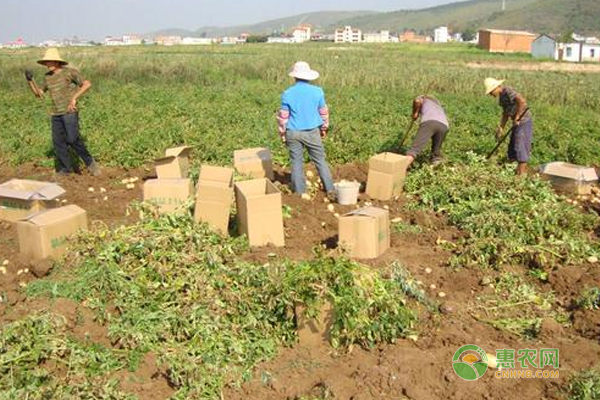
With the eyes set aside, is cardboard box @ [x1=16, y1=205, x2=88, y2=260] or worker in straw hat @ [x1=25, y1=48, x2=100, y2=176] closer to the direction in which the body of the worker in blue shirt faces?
the worker in straw hat

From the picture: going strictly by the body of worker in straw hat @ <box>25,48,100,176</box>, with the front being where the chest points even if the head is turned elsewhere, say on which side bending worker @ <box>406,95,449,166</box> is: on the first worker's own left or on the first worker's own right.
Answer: on the first worker's own left

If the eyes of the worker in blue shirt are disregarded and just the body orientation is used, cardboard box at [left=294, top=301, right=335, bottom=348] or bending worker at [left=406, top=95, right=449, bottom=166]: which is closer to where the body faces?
the bending worker

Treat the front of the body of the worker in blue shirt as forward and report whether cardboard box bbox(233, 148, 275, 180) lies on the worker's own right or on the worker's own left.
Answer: on the worker's own left

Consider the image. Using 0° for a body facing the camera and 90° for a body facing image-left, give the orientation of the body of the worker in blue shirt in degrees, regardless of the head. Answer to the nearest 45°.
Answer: approximately 180°

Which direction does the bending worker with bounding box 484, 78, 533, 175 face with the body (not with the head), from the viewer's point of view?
to the viewer's left

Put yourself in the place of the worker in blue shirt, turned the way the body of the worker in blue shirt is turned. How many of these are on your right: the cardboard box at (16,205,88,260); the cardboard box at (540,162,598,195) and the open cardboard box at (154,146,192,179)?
1

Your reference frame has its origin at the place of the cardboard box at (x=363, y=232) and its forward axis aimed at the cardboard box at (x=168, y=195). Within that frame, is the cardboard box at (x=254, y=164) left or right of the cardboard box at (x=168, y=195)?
right

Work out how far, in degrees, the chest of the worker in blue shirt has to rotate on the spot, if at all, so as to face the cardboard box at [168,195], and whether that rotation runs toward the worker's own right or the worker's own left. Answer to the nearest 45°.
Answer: approximately 135° to the worker's own left

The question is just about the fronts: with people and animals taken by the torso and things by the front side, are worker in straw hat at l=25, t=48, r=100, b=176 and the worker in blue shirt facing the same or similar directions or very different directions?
very different directions

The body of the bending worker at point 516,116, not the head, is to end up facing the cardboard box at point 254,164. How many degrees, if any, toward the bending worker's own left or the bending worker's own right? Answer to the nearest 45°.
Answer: approximately 45° to the bending worker's own left
